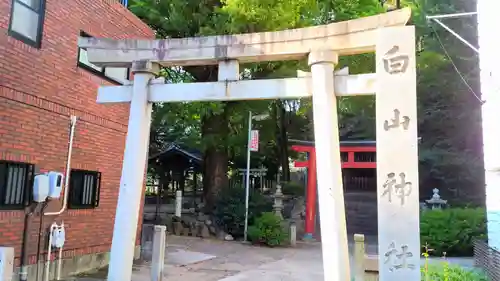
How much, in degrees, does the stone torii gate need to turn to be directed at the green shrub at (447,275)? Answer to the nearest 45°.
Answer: approximately 135° to its left

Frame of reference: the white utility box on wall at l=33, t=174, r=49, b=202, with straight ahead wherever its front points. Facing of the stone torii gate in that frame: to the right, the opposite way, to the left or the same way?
to the right

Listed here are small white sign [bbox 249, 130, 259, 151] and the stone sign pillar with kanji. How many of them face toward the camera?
2

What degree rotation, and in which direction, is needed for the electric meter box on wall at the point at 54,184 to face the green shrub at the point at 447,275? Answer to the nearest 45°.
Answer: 0° — it already faces it

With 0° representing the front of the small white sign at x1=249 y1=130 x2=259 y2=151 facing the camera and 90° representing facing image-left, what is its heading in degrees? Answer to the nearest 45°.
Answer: approximately 0°

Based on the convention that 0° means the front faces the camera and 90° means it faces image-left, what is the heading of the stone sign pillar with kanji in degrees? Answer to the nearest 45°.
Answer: approximately 0°

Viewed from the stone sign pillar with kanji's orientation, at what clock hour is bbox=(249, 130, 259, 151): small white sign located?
The small white sign is roughly at 5 o'clock from the stone sign pillar with kanji.

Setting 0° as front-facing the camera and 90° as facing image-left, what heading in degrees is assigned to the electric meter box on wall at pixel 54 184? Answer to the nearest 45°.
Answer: approximately 315°

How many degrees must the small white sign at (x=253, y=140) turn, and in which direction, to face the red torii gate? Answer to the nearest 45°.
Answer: approximately 135° to its left
